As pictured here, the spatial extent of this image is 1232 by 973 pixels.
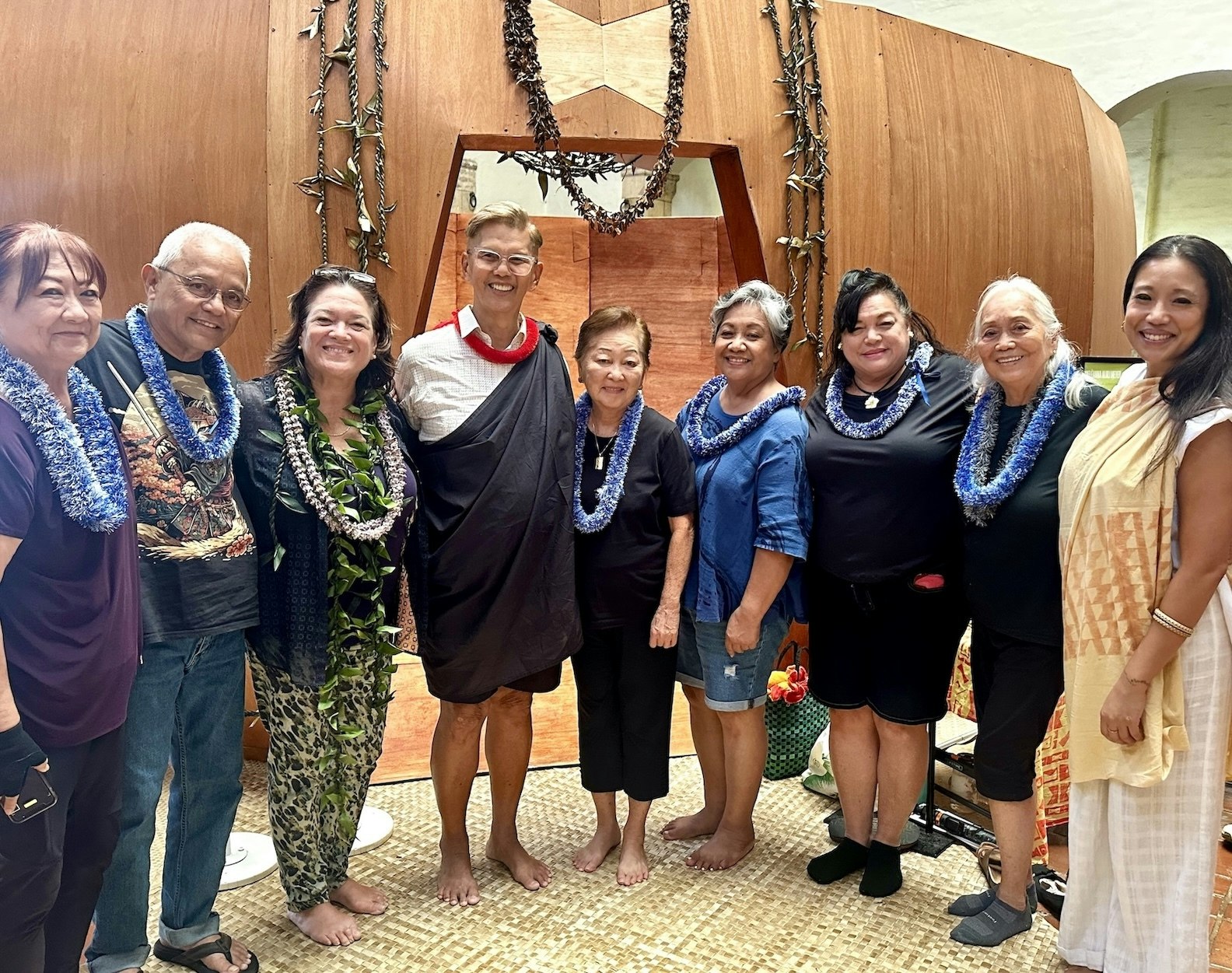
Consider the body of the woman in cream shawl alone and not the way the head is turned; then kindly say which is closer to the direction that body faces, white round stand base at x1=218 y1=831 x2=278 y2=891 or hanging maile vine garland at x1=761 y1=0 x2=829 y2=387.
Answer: the white round stand base

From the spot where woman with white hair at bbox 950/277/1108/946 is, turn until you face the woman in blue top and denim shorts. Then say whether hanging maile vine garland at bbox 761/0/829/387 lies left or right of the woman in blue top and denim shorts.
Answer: right

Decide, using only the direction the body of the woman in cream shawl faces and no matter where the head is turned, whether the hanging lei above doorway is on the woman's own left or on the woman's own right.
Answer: on the woman's own right

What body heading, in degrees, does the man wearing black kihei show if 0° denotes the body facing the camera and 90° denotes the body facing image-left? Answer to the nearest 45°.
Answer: approximately 0°

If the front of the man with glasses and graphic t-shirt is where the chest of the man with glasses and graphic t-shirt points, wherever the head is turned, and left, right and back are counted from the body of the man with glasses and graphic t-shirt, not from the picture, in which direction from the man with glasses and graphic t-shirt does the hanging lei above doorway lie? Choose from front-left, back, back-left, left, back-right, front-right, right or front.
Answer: left

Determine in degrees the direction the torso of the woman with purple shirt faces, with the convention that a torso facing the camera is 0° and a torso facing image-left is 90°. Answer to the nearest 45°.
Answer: approximately 315°

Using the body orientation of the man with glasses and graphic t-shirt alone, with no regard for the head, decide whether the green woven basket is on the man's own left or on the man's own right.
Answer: on the man's own left

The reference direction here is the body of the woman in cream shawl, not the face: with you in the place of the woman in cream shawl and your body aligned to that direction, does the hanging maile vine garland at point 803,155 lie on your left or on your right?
on your right
